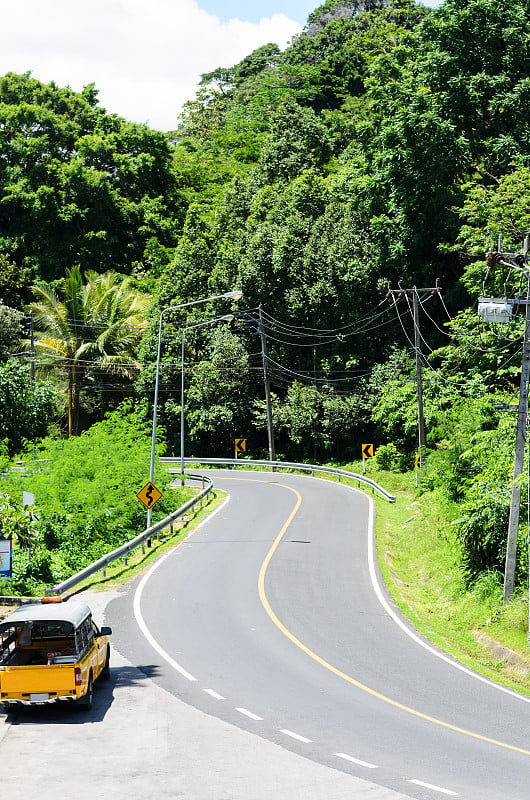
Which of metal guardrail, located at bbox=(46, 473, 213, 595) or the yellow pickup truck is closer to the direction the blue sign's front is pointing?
the yellow pickup truck

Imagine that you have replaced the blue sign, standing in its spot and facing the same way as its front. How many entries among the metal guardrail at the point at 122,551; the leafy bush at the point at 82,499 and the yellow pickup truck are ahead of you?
1

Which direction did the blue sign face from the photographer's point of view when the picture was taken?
facing the viewer

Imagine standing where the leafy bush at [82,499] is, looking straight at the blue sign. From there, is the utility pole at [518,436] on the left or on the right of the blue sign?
left

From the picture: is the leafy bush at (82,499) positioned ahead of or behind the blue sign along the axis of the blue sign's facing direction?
behind

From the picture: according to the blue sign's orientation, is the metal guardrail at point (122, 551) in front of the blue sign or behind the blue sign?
behind

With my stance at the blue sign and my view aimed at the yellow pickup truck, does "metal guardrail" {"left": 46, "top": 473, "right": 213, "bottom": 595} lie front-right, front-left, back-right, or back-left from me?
back-left

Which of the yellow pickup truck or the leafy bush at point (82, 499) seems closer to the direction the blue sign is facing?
the yellow pickup truck

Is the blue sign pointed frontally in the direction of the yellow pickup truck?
yes

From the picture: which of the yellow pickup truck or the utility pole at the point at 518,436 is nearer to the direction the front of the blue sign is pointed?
the yellow pickup truck

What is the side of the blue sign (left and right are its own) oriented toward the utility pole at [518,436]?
left

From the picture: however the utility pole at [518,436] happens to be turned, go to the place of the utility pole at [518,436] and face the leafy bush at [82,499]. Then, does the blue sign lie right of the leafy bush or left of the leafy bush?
left

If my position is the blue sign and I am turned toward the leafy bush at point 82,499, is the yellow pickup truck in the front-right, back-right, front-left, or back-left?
back-right

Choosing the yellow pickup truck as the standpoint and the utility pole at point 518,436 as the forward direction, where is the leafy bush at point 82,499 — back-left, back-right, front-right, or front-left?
front-left
